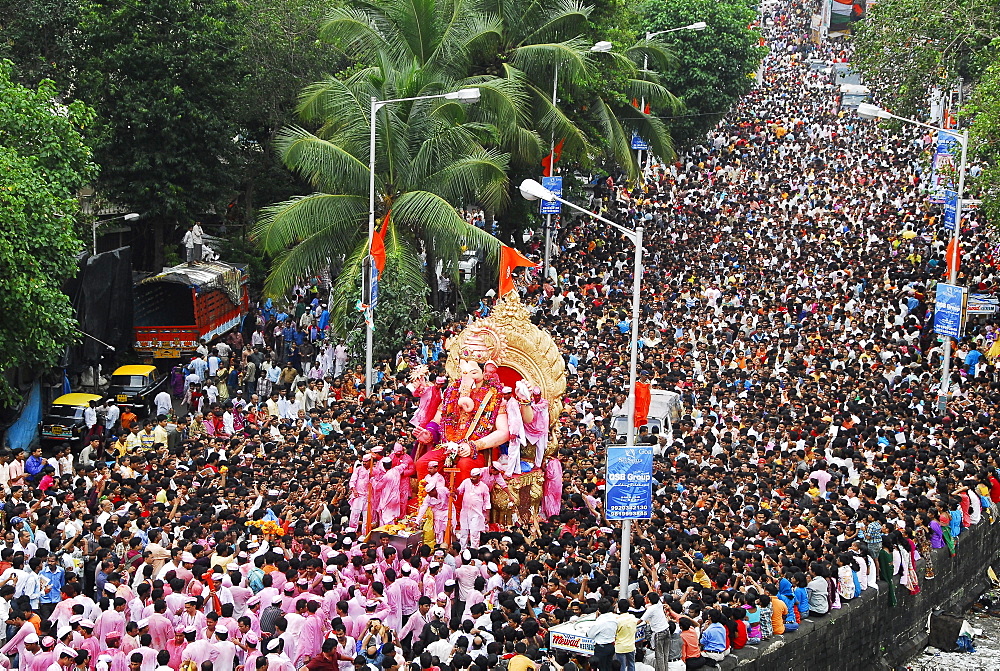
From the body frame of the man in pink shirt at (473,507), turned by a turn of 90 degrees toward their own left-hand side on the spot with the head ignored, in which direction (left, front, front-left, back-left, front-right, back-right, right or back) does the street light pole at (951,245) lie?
front-left

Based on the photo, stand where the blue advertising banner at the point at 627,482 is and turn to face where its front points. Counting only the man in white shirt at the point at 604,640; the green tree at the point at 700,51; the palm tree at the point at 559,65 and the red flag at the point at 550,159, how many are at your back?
3

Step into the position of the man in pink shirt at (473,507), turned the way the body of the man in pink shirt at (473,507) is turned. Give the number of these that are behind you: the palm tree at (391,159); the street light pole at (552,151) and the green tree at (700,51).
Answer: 3

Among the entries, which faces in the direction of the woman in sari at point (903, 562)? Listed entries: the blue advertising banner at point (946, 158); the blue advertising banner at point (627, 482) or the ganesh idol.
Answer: the blue advertising banner at point (946, 158)

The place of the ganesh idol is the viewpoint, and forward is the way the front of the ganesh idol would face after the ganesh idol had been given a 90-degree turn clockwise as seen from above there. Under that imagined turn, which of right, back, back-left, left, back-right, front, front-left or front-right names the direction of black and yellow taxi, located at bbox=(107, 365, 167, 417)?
front

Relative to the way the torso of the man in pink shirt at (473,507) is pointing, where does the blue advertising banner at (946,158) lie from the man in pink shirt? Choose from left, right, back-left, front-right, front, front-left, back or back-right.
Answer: back-left

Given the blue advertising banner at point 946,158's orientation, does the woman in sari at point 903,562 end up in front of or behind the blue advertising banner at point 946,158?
in front

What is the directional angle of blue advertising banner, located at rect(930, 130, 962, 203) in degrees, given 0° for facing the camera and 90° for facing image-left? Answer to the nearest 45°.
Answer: approximately 0°

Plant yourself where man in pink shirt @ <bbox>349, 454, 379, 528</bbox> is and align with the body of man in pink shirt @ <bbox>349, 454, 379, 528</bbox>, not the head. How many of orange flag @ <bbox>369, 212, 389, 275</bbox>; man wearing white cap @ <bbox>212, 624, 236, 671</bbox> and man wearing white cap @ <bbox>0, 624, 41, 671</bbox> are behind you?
1

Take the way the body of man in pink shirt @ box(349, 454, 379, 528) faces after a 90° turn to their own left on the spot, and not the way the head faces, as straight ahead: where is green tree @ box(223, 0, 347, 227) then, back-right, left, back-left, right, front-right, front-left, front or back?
left

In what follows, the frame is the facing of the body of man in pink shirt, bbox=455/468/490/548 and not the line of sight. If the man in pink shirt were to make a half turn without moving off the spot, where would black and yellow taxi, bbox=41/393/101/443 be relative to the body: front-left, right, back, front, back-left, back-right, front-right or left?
front-left

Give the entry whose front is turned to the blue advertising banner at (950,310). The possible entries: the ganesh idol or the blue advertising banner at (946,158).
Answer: the blue advertising banner at (946,158)

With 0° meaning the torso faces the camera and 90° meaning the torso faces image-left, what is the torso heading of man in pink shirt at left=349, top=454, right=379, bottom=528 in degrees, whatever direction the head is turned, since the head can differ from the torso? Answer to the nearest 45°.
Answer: approximately 0°
